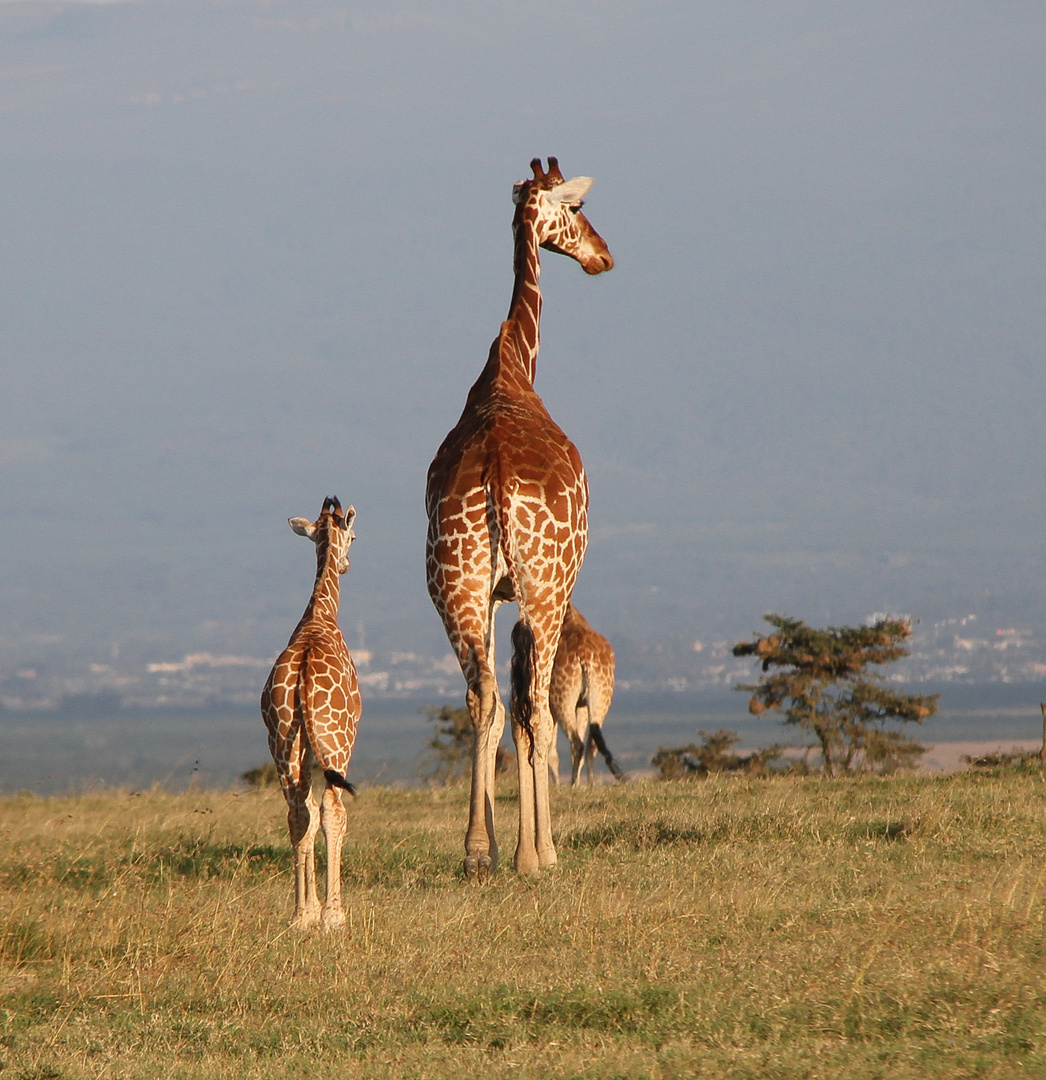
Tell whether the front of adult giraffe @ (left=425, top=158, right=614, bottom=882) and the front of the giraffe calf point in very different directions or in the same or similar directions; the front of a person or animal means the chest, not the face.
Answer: same or similar directions

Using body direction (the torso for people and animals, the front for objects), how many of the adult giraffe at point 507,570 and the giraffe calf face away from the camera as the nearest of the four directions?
2

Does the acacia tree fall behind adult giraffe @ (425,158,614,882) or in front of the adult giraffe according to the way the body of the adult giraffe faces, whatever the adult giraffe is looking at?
in front

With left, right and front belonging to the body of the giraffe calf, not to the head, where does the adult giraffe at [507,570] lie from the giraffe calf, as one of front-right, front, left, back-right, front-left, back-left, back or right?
front-right

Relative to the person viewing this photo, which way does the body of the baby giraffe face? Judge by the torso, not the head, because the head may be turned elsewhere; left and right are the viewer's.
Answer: facing away from the viewer

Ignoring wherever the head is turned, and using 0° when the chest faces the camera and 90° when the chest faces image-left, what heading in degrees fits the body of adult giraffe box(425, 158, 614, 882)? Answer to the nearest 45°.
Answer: approximately 180°

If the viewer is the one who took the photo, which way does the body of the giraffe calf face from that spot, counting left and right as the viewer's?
facing away from the viewer
